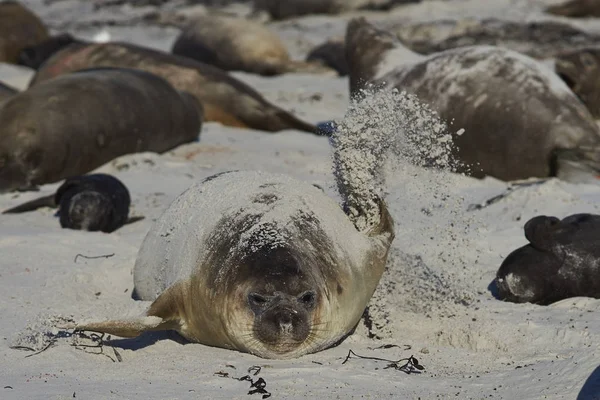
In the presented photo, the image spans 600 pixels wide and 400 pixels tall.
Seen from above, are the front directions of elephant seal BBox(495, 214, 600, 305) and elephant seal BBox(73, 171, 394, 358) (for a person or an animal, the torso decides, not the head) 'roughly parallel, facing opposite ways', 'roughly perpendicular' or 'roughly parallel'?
roughly perpendicular

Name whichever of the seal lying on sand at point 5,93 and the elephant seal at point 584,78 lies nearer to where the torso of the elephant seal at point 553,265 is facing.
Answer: the seal lying on sand

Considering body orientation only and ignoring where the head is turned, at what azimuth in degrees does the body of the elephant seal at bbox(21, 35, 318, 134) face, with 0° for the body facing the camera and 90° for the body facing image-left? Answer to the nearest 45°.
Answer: approximately 90°

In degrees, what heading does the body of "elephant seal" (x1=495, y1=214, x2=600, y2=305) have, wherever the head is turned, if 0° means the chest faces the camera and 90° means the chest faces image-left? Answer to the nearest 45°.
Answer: approximately 90°

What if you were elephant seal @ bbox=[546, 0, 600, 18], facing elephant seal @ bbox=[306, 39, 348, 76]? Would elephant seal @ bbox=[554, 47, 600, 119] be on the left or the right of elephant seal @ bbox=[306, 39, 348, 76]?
left
